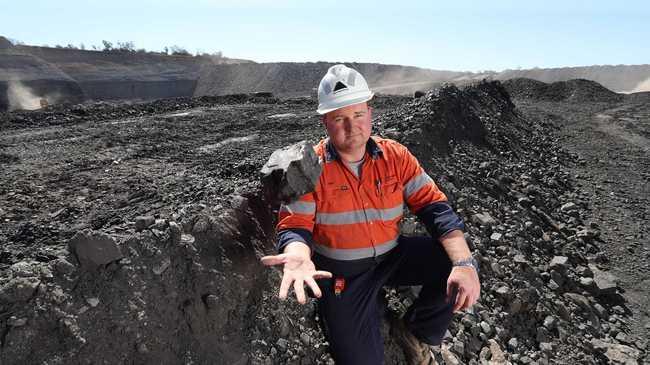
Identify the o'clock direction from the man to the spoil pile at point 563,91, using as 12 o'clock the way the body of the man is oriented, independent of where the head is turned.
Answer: The spoil pile is roughly at 7 o'clock from the man.

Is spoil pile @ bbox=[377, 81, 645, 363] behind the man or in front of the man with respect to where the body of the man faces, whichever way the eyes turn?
behind

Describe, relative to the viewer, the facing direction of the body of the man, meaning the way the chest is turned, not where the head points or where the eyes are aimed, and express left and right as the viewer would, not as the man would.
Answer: facing the viewer

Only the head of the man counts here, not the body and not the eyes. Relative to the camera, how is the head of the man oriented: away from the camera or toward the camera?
toward the camera

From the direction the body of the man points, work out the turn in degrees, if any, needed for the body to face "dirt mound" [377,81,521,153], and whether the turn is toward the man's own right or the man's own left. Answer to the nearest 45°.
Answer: approximately 180°
